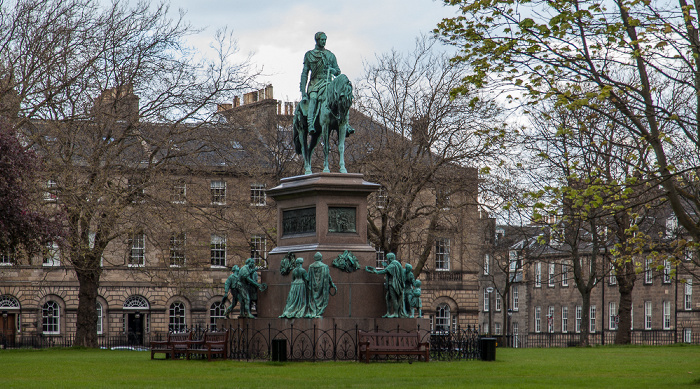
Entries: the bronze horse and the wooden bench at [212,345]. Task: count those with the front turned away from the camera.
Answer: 0

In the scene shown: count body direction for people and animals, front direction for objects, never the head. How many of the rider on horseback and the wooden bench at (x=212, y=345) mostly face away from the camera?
0

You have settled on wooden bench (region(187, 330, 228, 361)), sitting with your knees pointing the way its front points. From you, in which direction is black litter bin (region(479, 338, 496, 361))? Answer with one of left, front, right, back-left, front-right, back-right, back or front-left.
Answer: back-left

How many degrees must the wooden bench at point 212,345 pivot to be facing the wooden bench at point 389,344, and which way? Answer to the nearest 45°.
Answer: approximately 90° to its left
